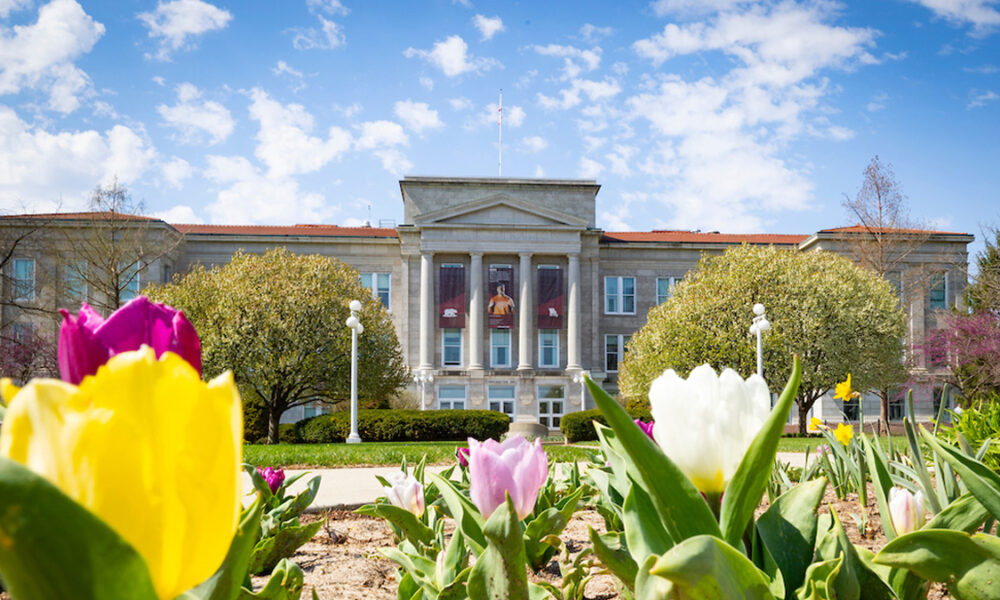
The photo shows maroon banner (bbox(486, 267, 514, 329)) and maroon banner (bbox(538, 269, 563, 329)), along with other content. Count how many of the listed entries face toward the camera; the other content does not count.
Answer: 2

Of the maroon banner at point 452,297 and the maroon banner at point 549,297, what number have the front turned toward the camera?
2

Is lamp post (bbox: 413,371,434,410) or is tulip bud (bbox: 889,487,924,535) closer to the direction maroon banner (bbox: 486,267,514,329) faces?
the tulip bud

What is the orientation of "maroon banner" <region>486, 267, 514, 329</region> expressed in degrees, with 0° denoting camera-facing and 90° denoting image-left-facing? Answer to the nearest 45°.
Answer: approximately 0°

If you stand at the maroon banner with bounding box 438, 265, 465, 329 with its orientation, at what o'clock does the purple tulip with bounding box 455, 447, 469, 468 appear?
The purple tulip is roughly at 12 o'clock from the maroon banner.

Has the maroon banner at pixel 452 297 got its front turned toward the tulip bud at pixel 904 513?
yes
